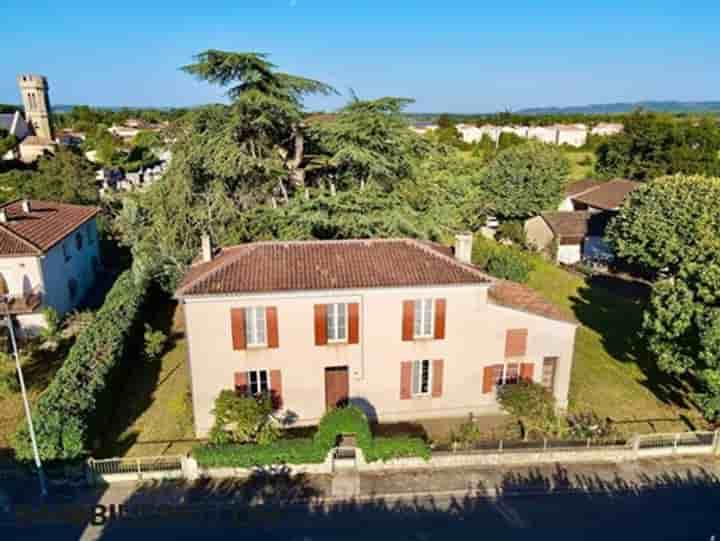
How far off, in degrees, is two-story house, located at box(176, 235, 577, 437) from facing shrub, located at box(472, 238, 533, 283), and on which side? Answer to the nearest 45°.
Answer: approximately 135° to its left

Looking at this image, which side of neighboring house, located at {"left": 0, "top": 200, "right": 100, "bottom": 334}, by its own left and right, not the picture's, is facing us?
front

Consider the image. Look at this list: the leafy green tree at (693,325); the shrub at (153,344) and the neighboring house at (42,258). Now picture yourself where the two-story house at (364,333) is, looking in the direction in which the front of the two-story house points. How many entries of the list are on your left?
1

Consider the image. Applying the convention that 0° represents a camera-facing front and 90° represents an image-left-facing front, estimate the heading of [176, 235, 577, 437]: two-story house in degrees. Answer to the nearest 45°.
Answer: approximately 0°

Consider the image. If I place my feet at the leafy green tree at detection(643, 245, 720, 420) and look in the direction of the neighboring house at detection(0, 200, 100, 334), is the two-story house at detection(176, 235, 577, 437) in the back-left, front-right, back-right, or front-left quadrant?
front-left

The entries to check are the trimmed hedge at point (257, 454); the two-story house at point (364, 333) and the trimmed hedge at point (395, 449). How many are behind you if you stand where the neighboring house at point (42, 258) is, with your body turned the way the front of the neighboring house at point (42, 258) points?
0

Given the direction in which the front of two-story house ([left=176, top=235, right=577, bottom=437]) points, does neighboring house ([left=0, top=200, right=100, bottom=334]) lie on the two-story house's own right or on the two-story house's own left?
on the two-story house's own right

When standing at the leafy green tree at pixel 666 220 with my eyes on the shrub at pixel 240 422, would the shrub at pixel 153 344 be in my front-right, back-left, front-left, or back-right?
front-right

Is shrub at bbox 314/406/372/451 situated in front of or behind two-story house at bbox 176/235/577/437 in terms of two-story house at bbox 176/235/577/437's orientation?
in front

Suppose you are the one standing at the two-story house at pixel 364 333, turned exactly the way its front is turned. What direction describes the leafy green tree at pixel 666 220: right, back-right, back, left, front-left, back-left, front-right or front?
back-left

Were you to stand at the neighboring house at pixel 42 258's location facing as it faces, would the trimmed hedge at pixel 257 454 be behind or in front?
in front

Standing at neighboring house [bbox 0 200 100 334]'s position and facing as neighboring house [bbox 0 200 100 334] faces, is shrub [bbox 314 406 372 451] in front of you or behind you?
in front

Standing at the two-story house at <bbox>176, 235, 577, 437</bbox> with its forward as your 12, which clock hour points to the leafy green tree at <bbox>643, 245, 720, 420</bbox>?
The leafy green tree is roughly at 9 o'clock from the two-story house.

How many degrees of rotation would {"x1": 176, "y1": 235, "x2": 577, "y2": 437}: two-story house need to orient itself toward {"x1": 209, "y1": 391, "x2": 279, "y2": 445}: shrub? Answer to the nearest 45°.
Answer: approximately 45° to its right

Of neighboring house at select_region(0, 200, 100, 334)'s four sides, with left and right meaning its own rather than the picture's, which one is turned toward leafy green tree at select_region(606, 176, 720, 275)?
left

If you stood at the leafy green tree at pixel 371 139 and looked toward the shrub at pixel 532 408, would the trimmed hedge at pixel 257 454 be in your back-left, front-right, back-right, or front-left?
front-right
